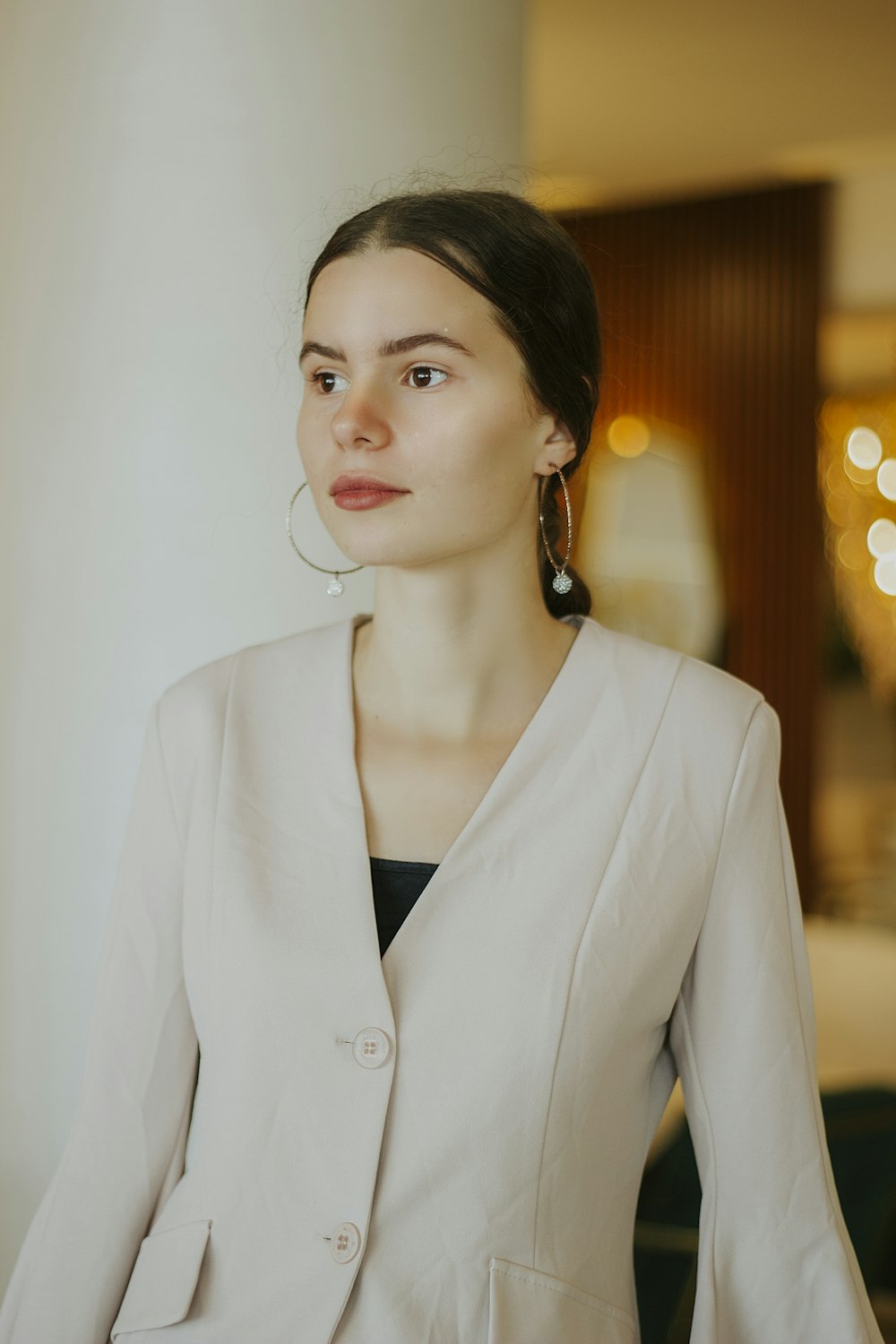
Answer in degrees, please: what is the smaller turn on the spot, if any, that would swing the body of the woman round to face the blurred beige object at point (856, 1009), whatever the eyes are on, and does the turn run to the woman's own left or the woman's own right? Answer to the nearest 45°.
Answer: approximately 180°

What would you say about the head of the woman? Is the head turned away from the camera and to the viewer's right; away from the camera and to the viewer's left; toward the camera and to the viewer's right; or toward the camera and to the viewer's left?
toward the camera and to the viewer's left

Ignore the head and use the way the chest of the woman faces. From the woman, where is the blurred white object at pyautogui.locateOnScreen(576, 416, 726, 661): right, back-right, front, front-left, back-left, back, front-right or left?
back-right

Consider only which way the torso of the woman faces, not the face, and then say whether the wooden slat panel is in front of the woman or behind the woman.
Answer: behind

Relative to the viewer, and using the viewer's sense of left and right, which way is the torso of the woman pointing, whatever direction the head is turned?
facing the viewer and to the left of the viewer
